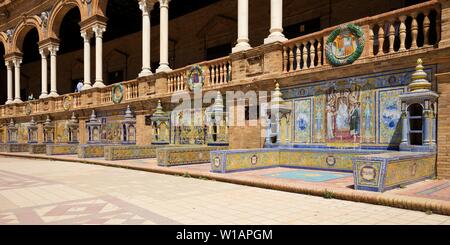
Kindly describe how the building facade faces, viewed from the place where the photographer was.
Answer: facing the viewer and to the left of the viewer
